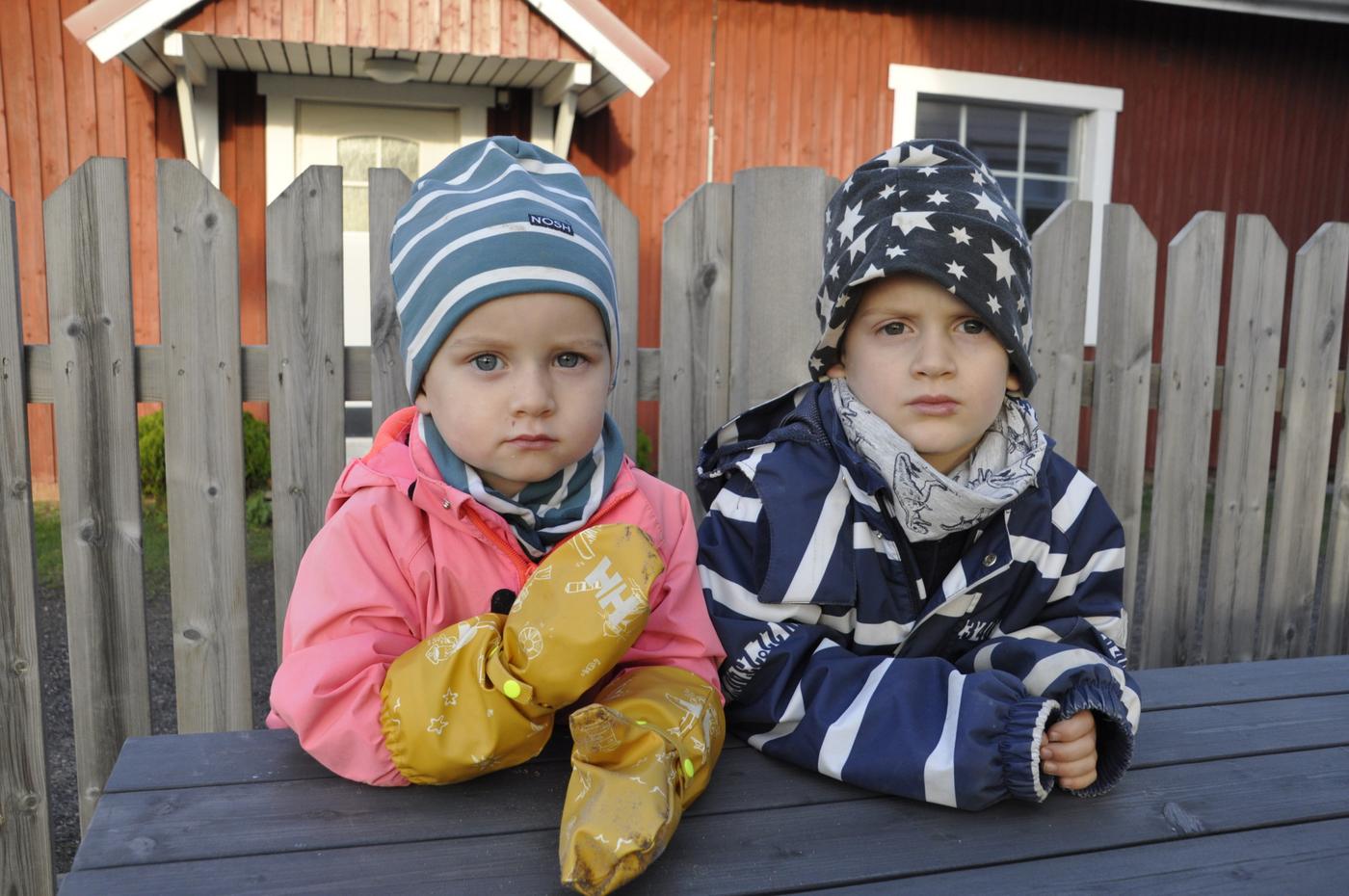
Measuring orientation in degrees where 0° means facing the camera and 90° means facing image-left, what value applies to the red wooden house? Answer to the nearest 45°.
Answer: approximately 0°

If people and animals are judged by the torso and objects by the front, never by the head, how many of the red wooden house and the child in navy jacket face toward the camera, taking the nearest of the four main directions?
2

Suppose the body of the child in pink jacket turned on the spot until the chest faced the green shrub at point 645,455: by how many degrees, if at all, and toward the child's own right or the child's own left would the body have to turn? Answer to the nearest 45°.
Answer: approximately 180°

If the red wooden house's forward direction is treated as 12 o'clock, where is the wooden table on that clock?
The wooden table is roughly at 12 o'clock from the red wooden house.

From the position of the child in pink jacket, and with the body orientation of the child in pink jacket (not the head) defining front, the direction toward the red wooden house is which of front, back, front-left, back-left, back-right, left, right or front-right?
back

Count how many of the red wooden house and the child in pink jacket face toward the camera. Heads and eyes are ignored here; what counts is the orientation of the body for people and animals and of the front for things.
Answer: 2

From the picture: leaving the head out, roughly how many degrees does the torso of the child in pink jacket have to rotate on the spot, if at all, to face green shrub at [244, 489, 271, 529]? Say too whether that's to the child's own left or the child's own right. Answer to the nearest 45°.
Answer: approximately 180°

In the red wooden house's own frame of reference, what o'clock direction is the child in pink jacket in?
The child in pink jacket is roughly at 12 o'clock from the red wooden house.

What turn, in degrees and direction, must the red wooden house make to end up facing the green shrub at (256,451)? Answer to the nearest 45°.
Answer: approximately 45° to its right
